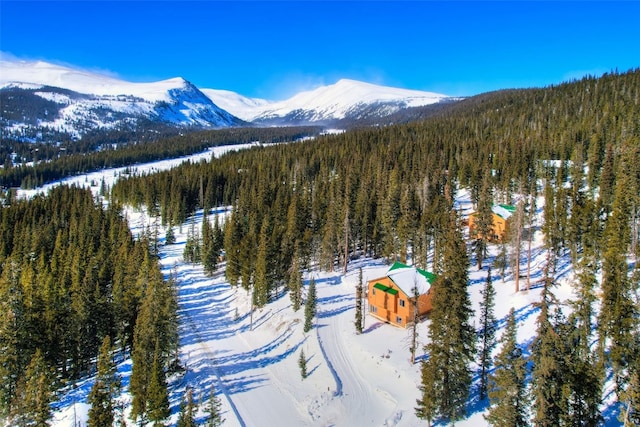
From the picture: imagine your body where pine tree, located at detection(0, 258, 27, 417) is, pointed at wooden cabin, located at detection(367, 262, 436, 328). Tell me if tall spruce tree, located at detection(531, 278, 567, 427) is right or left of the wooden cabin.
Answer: right

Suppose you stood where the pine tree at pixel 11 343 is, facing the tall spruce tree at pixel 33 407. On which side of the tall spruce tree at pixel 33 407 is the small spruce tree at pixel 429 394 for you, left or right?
left
